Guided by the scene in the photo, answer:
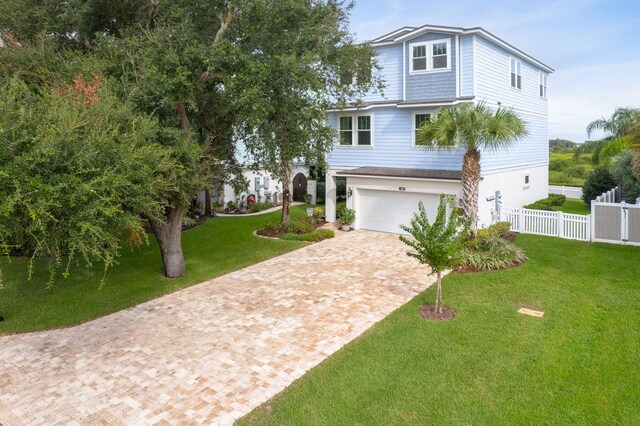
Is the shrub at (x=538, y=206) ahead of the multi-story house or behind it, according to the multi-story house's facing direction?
behind

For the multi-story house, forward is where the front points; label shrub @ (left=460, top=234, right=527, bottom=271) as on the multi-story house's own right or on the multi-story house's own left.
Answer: on the multi-story house's own left

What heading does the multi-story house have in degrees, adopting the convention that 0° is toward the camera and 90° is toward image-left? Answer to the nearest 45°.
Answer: approximately 45°

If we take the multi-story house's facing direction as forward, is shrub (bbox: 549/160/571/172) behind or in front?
behind

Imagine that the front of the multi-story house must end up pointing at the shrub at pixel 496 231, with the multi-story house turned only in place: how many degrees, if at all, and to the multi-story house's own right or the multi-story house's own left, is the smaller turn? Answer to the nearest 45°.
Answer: approximately 90° to the multi-story house's own left
